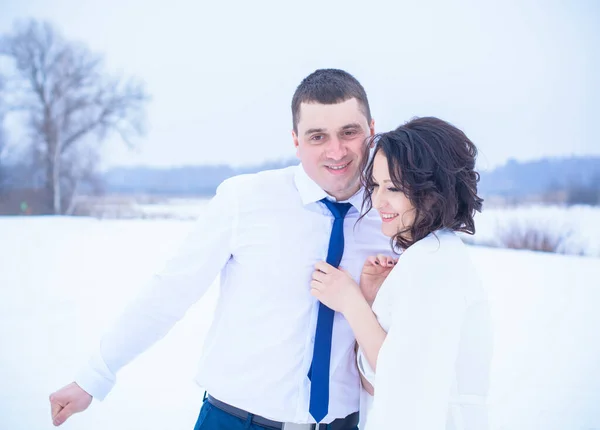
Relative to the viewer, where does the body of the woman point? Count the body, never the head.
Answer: to the viewer's left
